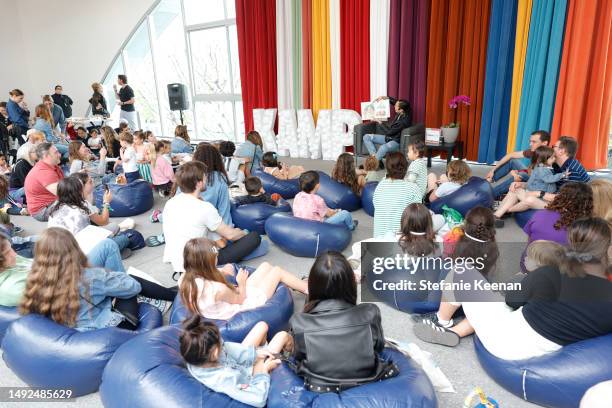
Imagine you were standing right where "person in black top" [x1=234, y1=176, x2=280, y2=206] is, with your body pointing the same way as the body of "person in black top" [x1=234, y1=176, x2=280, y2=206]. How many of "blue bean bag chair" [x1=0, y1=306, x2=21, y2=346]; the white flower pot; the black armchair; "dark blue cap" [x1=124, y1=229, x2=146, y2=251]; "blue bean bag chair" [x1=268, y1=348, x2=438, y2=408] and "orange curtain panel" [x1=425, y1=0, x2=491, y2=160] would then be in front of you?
3

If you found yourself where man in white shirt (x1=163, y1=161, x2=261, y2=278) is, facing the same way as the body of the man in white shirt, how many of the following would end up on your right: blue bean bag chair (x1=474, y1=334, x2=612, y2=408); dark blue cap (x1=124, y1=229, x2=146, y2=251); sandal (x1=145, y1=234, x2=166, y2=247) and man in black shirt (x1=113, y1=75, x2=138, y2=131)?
1

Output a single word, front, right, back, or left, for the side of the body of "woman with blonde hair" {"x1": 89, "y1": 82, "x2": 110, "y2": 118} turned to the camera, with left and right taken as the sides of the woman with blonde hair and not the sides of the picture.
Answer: right

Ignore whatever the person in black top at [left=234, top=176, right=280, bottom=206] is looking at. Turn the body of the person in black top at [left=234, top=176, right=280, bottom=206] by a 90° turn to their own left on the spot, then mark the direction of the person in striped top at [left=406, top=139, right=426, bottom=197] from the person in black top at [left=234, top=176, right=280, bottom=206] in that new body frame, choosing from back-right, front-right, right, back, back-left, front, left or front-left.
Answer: back-right

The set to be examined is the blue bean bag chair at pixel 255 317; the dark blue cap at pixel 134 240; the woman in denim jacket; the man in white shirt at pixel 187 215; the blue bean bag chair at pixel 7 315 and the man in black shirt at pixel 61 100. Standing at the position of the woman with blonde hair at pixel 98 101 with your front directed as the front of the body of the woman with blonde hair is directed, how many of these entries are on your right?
5

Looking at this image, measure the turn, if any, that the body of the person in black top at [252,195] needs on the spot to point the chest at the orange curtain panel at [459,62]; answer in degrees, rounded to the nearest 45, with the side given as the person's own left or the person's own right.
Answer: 0° — they already face it

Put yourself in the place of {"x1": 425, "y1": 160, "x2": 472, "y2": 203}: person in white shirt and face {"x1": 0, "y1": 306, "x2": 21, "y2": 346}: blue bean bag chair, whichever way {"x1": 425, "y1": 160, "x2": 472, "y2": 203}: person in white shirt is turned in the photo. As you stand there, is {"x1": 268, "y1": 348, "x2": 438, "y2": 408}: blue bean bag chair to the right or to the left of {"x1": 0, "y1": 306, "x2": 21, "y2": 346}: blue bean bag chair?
left

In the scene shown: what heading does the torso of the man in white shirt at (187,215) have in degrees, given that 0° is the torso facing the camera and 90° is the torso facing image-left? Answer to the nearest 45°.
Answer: approximately 225°
